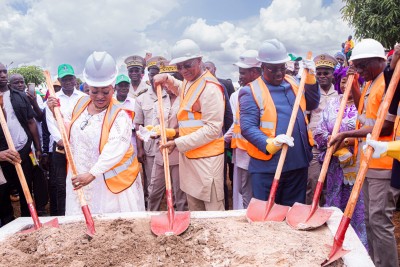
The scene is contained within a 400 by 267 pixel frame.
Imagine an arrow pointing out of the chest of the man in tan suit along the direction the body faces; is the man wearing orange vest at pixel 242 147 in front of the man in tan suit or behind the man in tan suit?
behind

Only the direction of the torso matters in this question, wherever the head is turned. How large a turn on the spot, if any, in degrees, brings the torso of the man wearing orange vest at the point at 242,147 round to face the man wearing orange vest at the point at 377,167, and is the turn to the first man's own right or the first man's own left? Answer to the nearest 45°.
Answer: approximately 90° to the first man's own left

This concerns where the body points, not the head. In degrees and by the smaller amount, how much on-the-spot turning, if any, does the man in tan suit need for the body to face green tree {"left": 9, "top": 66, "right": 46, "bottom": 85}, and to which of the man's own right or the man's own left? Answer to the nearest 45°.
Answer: approximately 90° to the man's own right

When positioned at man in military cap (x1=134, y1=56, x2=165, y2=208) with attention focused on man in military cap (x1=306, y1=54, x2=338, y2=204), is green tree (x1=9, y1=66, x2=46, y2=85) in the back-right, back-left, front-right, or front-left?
back-left

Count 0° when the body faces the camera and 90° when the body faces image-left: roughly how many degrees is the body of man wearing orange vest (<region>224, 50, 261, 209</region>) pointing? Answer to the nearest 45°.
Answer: approximately 45°

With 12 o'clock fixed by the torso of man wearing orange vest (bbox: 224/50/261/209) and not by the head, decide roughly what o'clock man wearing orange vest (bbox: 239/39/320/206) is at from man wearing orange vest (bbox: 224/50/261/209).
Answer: man wearing orange vest (bbox: 239/39/320/206) is roughly at 10 o'clock from man wearing orange vest (bbox: 224/50/261/209).
